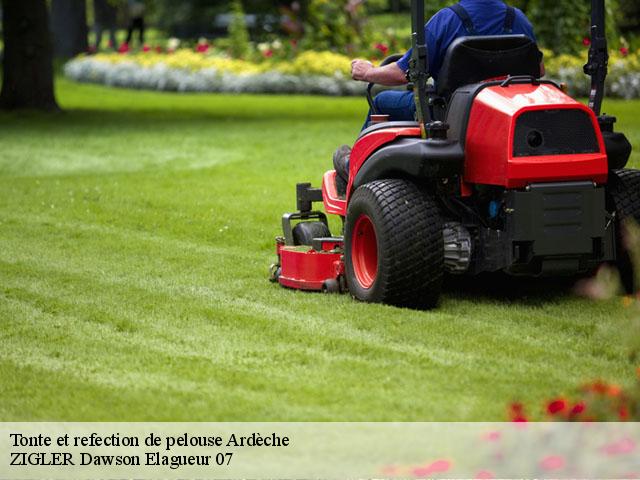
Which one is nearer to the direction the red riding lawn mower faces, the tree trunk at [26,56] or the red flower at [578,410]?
the tree trunk

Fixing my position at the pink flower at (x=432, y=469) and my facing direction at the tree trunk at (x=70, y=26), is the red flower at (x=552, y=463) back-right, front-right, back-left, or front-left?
back-right

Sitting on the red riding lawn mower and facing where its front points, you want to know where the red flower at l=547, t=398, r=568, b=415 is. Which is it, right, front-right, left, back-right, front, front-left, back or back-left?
back-left

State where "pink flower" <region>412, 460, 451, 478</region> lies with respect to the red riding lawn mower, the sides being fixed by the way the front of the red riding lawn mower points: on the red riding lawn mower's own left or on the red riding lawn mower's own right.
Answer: on the red riding lawn mower's own left

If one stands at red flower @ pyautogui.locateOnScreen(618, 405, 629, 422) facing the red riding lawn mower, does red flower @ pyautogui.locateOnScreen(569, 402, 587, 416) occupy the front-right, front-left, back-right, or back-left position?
front-left

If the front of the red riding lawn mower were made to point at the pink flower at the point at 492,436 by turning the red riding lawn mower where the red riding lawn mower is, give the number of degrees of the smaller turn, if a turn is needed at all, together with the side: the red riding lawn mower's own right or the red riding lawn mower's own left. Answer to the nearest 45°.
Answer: approximately 135° to the red riding lawn mower's own left

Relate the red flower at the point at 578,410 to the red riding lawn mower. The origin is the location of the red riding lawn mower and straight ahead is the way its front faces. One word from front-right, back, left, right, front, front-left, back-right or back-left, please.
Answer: back-left

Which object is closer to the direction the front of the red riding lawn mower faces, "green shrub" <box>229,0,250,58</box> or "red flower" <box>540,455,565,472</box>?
the green shrub

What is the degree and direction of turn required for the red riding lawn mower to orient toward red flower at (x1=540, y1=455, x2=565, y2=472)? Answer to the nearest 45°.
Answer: approximately 135° to its left

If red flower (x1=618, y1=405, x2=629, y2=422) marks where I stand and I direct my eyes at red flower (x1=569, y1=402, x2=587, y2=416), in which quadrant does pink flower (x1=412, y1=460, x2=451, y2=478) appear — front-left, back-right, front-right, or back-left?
front-left

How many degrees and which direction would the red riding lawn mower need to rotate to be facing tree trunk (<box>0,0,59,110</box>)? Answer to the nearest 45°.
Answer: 0° — it already faces it

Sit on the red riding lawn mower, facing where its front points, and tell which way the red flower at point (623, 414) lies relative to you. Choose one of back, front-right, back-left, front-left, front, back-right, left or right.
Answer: back-left

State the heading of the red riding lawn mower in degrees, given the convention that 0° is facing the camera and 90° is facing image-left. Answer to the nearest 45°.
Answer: approximately 135°

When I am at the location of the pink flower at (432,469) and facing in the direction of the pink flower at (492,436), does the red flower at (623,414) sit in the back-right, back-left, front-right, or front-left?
front-right

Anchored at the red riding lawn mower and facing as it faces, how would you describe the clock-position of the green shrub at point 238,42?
The green shrub is roughly at 1 o'clock from the red riding lawn mower.

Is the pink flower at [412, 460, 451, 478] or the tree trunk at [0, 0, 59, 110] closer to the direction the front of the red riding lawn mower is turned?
the tree trunk
